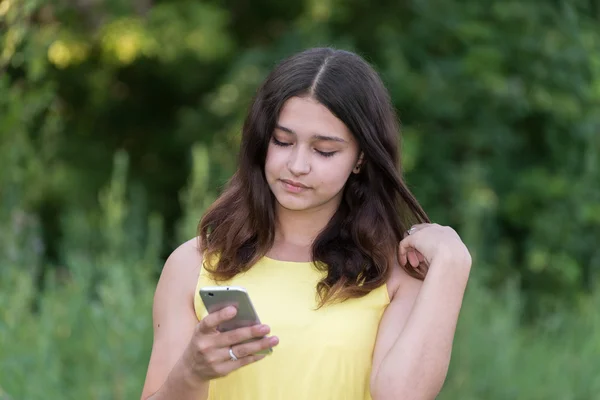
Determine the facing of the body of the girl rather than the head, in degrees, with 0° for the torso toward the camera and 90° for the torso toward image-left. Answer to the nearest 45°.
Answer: approximately 0°
